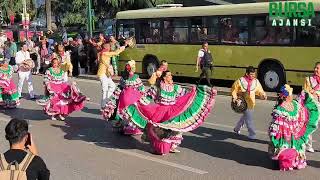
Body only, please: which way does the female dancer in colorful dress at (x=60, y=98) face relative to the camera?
toward the camera

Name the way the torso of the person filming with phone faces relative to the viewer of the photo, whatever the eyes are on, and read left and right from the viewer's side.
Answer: facing away from the viewer and to the right of the viewer

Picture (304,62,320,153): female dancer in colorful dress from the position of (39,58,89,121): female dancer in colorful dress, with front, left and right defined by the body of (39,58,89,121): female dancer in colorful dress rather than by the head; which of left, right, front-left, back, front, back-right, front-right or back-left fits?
front-left

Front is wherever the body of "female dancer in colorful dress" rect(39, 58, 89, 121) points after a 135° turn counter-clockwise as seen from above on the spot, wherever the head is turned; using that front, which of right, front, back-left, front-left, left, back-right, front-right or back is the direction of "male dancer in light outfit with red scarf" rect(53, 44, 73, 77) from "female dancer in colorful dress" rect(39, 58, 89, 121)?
front-left

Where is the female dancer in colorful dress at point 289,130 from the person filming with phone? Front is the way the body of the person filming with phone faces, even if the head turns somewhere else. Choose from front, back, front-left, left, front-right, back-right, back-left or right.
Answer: front

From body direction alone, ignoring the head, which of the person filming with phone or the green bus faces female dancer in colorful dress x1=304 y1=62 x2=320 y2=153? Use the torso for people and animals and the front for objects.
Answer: the person filming with phone

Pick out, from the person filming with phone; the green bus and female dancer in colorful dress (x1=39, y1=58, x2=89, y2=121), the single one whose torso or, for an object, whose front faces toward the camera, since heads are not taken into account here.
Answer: the female dancer in colorful dress

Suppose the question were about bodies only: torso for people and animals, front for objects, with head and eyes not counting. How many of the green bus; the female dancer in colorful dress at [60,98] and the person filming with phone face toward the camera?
1
